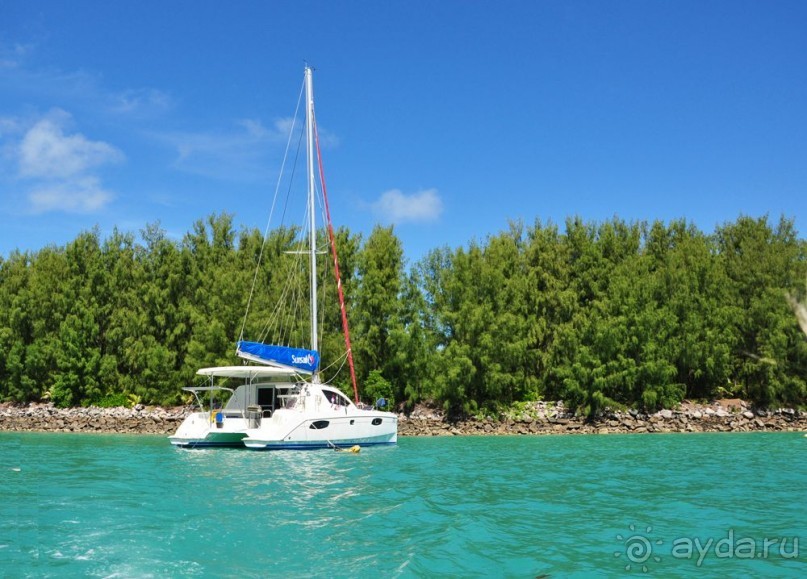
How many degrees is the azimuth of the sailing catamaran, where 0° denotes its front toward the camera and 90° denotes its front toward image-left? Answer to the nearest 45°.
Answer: approximately 225°
